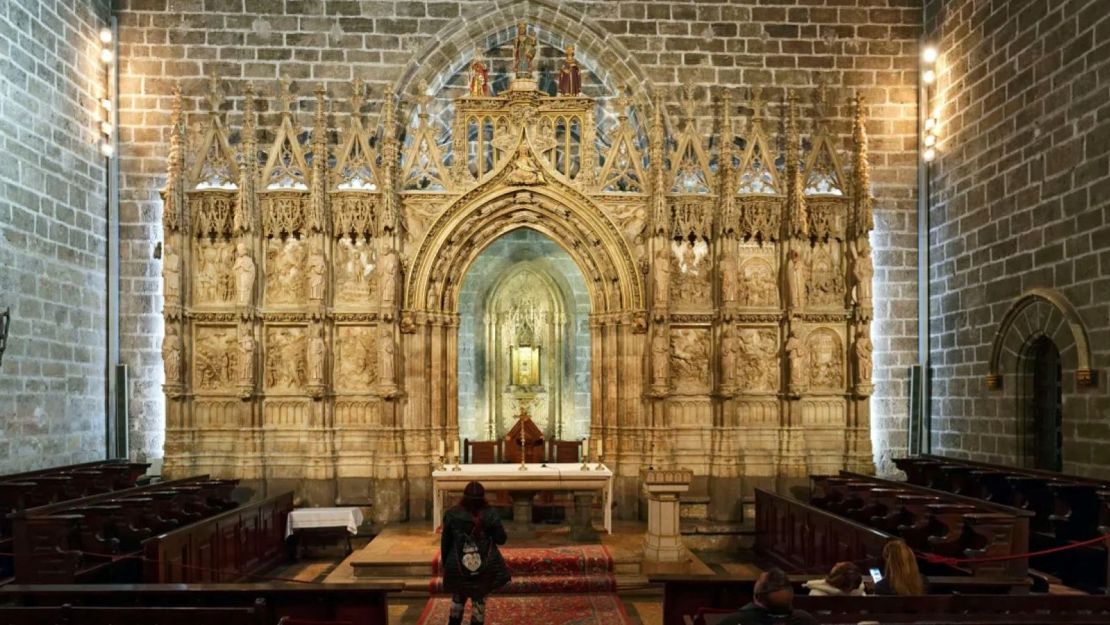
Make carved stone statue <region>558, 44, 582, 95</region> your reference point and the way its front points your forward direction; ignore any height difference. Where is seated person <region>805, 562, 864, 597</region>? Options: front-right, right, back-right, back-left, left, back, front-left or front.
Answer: front

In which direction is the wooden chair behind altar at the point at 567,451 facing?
toward the camera

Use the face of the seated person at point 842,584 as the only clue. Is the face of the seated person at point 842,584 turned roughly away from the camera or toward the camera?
away from the camera

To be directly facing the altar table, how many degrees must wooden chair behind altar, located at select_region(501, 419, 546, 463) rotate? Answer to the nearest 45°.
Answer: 0° — it already faces it

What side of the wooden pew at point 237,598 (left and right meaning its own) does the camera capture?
back

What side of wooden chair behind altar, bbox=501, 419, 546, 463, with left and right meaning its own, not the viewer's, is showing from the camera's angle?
front

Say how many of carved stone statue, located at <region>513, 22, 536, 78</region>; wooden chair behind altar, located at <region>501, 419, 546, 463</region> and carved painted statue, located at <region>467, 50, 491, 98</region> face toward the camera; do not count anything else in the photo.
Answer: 3

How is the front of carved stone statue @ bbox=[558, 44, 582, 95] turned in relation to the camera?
facing the viewer
